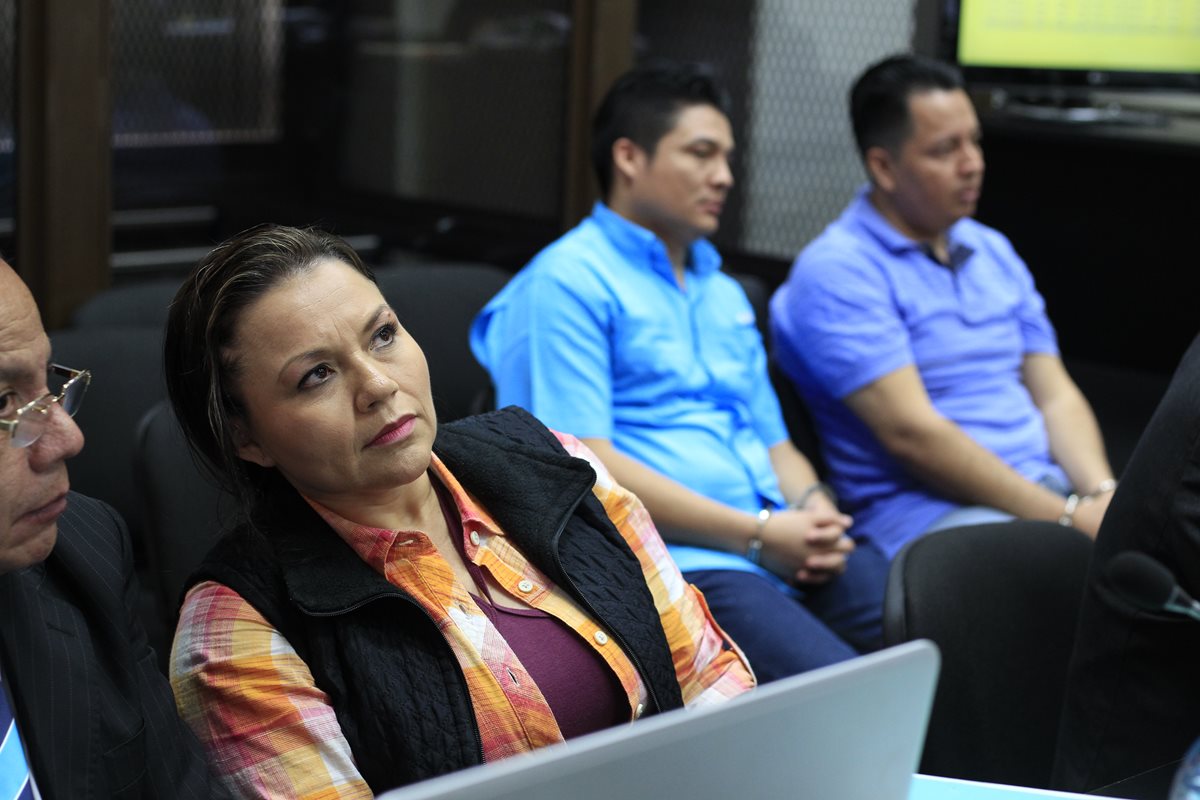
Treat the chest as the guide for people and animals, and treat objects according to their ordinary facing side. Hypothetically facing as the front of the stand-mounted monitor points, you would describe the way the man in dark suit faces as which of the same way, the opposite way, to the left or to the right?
to the left

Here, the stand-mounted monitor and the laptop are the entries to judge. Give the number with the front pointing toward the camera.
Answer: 1

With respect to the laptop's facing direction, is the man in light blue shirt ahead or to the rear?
ahead

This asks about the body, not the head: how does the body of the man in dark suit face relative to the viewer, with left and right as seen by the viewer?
facing the viewer and to the right of the viewer

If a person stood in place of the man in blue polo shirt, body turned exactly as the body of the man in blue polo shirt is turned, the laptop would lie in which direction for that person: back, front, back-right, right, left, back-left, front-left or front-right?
front-right

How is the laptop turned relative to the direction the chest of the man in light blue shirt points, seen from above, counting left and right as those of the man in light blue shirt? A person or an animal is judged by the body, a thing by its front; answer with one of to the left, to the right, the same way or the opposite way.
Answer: the opposite way

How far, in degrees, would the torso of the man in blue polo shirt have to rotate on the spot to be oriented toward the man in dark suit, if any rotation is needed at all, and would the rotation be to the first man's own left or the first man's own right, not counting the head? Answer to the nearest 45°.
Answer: approximately 45° to the first man's own right

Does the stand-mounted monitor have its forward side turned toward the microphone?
yes

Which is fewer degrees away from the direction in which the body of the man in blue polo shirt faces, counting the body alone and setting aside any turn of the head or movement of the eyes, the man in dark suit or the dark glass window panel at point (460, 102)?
the man in dark suit

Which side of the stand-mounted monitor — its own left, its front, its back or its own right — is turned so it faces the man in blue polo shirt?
front

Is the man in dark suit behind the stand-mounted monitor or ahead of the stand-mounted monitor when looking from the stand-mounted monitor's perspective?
ahead

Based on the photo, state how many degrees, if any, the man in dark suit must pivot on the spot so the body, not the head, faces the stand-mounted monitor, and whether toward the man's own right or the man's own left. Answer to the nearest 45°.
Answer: approximately 90° to the man's own left

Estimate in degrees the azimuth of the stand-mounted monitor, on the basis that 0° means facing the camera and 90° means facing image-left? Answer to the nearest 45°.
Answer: approximately 0°
